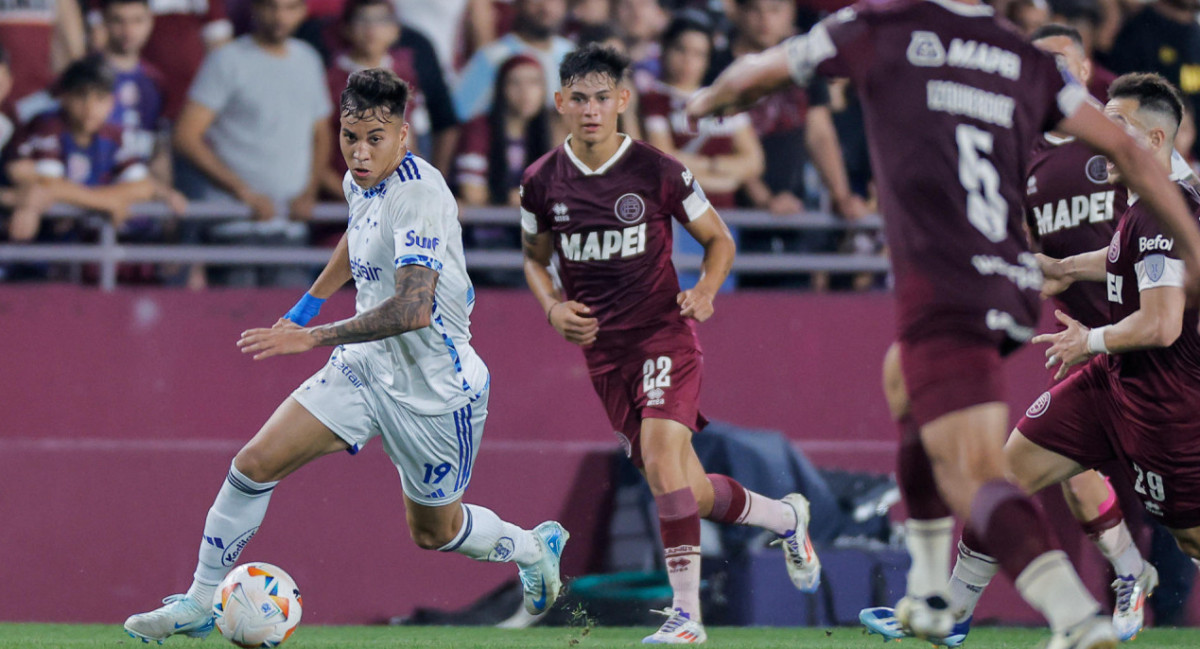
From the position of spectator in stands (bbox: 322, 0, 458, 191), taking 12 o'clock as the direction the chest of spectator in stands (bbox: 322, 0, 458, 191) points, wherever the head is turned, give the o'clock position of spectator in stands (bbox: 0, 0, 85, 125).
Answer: spectator in stands (bbox: 0, 0, 85, 125) is roughly at 3 o'clock from spectator in stands (bbox: 322, 0, 458, 191).

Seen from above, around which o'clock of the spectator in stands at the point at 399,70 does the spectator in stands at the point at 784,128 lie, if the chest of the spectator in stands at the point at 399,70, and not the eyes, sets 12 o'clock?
the spectator in stands at the point at 784,128 is roughly at 9 o'clock from the spectator in stands at the point at 399,70.

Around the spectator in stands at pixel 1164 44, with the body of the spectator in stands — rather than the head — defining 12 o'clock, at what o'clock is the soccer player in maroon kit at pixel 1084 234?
The soccer player in maroon kit is roughly at 12 o'clock from the spectator in stands.

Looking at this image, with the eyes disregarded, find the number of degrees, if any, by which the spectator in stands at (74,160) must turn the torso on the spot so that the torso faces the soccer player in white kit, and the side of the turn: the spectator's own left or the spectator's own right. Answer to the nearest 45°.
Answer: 0° — they already face them

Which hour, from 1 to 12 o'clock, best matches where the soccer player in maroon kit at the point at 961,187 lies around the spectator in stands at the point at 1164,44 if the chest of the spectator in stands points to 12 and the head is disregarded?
The soccer player in maroon kit is roughly at 12 o'clock from the spectator in stands.

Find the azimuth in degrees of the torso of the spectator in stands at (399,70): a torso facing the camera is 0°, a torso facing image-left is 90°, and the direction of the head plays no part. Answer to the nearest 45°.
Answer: approximately 0°

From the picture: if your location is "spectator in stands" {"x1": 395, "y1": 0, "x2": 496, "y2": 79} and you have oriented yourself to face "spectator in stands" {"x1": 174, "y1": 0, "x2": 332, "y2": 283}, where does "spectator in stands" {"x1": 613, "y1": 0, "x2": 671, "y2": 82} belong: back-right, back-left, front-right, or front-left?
back-left

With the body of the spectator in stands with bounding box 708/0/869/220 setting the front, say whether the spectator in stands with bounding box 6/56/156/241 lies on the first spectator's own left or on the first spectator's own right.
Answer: on the first spectator's own right

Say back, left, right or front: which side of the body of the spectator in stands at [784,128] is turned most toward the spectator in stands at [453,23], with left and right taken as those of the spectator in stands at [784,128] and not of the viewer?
right

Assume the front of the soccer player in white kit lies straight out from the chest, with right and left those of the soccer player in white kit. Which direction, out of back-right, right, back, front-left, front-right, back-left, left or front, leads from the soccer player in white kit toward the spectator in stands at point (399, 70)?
back-right

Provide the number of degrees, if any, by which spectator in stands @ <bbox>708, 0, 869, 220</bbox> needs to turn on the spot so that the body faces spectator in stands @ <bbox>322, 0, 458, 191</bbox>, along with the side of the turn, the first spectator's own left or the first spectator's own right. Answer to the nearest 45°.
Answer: approximately 90° to the first spectator's own right

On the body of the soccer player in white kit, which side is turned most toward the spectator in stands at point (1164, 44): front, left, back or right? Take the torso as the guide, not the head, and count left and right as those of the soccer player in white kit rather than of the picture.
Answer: back

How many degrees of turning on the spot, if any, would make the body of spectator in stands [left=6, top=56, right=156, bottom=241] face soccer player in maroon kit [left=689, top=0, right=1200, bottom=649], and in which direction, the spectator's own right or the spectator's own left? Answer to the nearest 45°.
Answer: approximately 45° to the spectator's own left

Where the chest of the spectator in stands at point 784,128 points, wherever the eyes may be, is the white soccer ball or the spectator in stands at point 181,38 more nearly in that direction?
the white soccer ball
